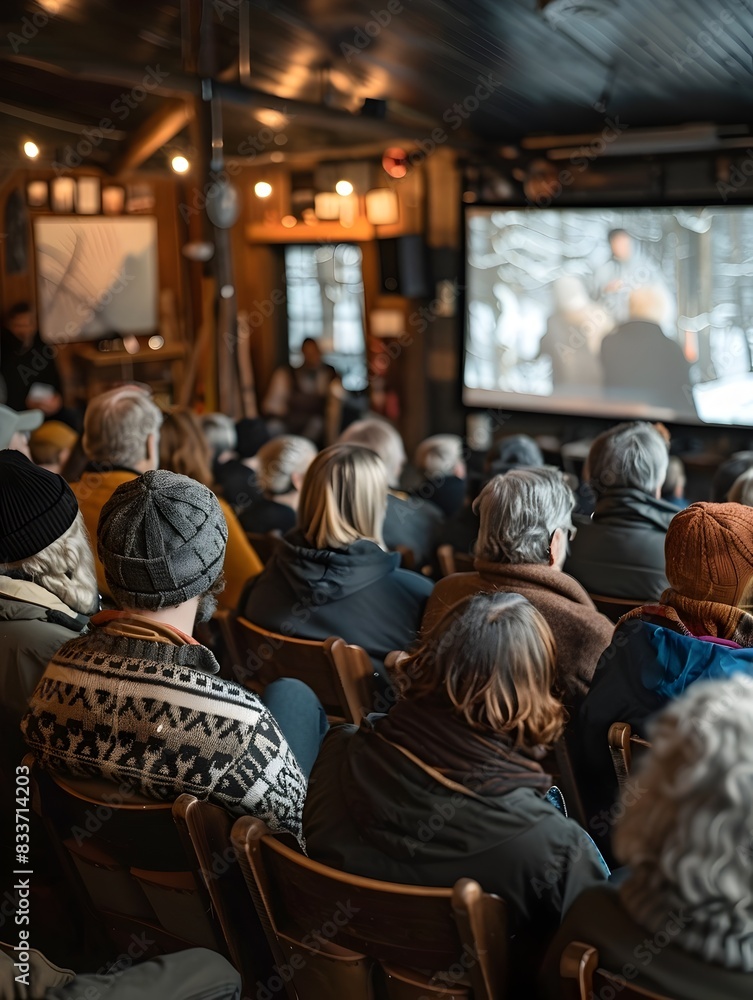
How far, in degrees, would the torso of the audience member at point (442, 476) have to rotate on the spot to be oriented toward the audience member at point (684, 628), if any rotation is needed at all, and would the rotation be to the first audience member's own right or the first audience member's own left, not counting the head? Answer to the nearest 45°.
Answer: approximately 135° to the first audience member's own right

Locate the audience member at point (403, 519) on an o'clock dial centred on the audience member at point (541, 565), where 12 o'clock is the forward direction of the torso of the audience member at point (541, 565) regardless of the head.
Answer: the audience member at point (403, 519) is roughly at 10 o'clock from the audience member at point (541, 565).

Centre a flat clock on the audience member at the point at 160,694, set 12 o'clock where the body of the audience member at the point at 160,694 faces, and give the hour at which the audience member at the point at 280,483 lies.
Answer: the audience member at the point at 280,483 is roughly at 11 o'clock from the audience member at the point at 160,694.

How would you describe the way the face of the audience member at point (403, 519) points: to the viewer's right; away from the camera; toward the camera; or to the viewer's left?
away from the camera

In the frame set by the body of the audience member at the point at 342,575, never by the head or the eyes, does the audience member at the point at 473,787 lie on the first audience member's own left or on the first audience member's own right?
on the first audience member's own right

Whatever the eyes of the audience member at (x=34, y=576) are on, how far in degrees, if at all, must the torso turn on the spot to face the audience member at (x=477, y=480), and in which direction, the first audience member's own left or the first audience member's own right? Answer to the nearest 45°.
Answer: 0° — they already face them

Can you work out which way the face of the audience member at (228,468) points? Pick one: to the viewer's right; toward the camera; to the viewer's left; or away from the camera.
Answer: away from the camera

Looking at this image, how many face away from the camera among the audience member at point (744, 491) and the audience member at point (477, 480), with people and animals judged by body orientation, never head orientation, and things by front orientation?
2

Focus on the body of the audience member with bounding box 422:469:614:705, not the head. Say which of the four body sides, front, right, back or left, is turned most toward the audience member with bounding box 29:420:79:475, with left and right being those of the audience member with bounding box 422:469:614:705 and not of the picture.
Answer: left

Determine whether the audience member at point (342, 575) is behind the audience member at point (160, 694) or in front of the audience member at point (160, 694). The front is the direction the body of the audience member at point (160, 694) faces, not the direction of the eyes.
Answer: in front

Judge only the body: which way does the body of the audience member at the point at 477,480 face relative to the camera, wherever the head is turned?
away from the camera

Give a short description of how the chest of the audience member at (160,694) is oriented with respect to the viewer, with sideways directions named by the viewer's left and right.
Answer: facing away from the viewer and to the right of the viewer

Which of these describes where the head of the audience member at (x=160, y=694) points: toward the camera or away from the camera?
away from the camera
